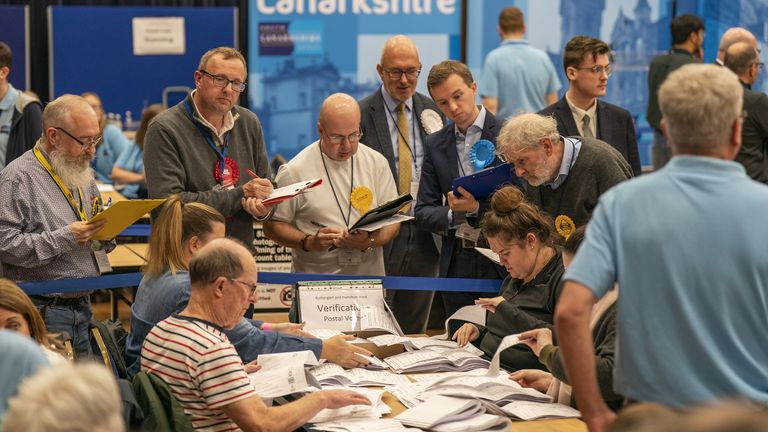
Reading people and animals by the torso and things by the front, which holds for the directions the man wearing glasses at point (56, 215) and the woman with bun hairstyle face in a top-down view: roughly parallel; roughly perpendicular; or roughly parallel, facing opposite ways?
roughly perpendicular

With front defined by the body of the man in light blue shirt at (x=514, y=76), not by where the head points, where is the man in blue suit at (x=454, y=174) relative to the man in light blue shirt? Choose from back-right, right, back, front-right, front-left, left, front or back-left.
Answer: back

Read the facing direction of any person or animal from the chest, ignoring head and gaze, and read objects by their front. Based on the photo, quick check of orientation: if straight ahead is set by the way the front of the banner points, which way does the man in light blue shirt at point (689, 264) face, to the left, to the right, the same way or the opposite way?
the opposite way

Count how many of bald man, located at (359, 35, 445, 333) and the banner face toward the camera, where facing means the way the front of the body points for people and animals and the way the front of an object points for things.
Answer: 2

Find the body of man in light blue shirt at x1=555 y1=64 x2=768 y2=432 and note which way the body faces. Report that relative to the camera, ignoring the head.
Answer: away from the camera

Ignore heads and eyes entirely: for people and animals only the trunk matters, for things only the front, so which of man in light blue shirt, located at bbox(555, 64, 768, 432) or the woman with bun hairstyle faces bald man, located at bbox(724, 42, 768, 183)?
the man in light blue shirt

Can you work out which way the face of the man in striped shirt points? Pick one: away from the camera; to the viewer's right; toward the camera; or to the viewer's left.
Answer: to the viewer's right

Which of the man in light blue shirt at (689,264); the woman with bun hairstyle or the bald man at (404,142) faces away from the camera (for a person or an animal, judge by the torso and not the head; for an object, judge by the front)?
the man in light blue shirt

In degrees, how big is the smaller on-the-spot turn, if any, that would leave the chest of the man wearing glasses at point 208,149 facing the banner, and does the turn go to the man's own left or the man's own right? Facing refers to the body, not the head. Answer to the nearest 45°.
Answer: approximately 135° to the man's own left

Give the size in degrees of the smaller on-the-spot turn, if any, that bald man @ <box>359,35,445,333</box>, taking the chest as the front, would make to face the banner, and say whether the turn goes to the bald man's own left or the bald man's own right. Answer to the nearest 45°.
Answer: approximately 180°

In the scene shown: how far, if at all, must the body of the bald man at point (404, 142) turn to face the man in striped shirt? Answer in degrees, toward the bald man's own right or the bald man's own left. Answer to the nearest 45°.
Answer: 0° — they already face them
